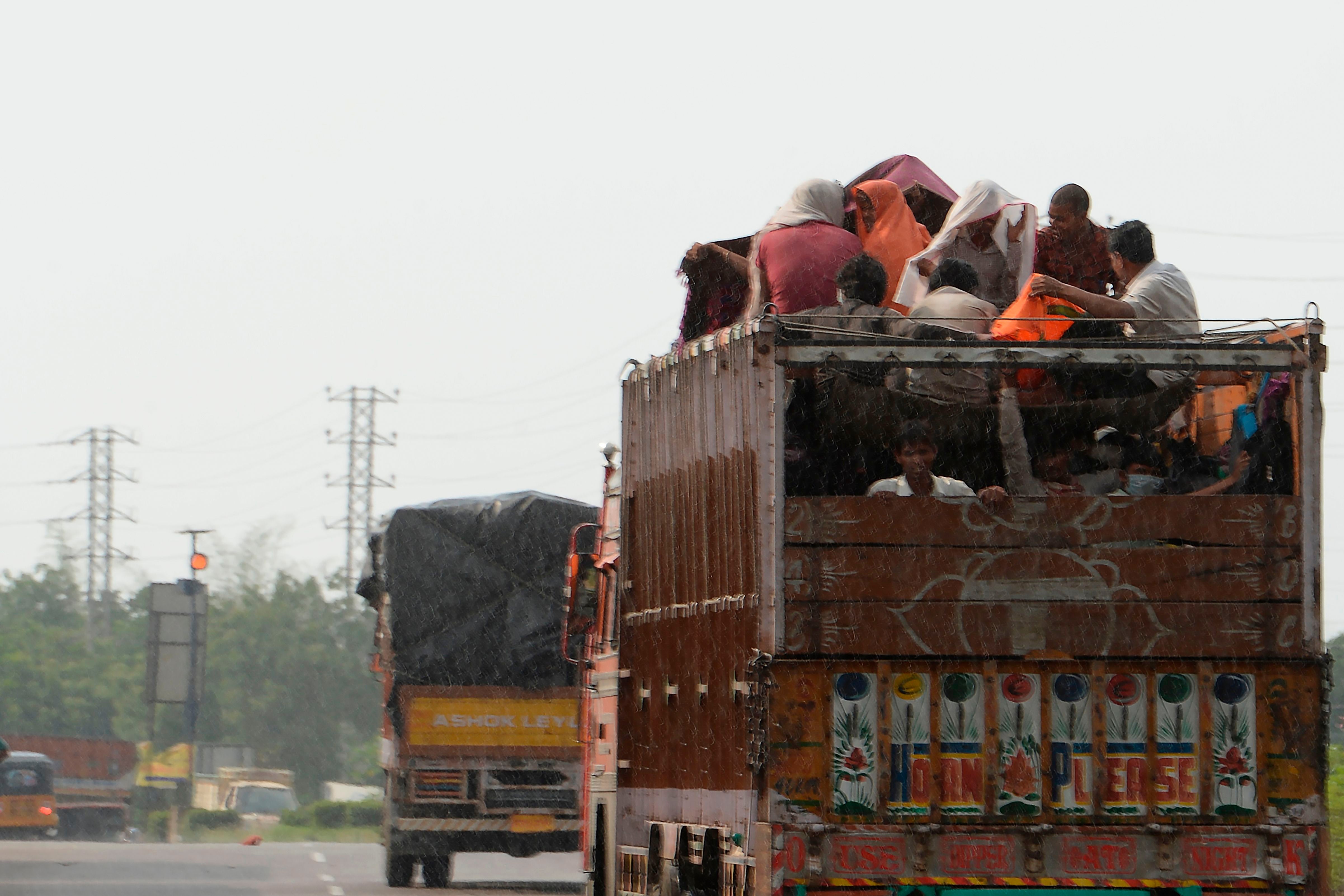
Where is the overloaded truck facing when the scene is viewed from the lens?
facing away from the viewer

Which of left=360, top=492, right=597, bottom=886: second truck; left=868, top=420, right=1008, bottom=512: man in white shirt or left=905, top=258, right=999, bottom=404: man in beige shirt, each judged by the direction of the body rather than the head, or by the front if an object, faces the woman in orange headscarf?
left=905, top=258, right=999, bottom=404: man in beige shirt

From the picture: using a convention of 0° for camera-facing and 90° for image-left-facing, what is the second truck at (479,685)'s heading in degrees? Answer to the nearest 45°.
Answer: approximately 180°

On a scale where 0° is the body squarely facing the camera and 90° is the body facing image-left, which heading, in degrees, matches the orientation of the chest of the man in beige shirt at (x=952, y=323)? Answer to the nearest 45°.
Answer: approximately 180°

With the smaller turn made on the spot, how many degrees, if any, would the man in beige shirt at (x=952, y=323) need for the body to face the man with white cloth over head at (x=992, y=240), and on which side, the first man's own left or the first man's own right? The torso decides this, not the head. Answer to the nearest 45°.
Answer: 0° — they already face them

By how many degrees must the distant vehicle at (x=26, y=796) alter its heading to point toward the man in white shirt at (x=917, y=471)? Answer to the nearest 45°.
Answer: approximately 180°

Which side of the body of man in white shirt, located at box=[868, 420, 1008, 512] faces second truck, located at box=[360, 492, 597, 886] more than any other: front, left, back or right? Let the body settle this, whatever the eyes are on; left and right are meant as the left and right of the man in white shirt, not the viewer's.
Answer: back

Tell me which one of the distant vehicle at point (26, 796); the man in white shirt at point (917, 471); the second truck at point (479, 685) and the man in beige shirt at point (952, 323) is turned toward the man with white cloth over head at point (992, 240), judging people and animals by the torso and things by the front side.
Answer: the man in beige shirt at point (952, 323)

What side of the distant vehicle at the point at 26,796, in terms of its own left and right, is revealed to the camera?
back
